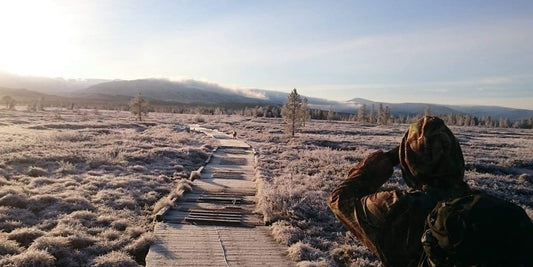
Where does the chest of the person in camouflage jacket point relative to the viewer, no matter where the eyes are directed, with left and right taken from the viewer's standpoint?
facing away from the viewer and to the left of the viewer

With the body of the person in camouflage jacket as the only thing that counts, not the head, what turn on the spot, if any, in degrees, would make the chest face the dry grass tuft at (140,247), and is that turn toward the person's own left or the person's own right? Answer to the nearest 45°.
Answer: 0° — they already face it

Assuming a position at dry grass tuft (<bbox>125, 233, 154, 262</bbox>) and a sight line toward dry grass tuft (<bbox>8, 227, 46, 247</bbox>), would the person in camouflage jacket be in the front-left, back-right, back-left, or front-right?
back-left

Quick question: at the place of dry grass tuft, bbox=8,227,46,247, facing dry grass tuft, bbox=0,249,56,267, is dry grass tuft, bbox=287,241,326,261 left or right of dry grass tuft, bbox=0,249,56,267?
left
